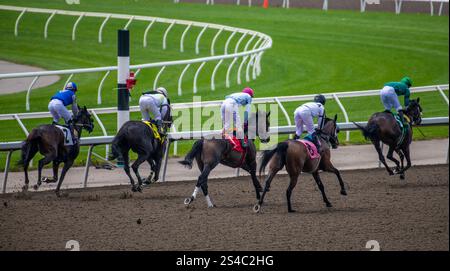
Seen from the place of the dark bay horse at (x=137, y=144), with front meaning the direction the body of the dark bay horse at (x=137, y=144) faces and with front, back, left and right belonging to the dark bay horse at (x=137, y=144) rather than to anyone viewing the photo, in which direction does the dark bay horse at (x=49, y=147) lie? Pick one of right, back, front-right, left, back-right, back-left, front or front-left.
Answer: back-left

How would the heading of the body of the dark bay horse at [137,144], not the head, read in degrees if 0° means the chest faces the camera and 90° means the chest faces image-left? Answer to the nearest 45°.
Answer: approximately 225°

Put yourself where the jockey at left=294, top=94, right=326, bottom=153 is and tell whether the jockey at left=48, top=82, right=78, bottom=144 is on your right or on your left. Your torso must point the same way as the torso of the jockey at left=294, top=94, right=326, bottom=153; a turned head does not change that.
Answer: on your left

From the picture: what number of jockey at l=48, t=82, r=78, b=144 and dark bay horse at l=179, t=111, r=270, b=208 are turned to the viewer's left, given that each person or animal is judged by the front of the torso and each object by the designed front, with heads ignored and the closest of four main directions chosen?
0

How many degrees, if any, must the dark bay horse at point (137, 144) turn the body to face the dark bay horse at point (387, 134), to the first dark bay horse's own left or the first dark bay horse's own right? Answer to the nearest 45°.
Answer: approximately 45° to the first dark bay horse's own right

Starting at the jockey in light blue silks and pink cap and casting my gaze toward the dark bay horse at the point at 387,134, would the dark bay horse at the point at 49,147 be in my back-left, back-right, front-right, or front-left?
back-left

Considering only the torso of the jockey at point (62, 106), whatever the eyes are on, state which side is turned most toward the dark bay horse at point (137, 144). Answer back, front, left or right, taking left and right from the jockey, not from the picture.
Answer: front

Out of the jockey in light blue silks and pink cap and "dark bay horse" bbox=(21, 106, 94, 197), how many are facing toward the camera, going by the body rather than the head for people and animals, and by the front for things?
0

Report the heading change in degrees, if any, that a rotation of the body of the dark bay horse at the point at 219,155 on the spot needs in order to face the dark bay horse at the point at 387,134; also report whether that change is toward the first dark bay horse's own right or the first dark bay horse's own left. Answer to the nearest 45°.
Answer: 0° — it already faces it

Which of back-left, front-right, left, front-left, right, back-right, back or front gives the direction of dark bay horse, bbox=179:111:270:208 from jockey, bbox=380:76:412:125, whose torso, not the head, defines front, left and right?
back

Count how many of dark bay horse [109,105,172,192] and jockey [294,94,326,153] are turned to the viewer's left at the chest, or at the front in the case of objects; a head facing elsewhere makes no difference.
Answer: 0
